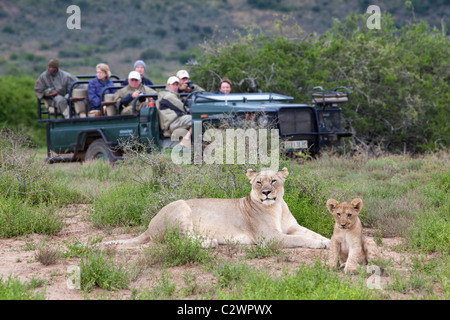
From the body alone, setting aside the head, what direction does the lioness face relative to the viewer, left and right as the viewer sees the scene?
facing to the right of the viewer

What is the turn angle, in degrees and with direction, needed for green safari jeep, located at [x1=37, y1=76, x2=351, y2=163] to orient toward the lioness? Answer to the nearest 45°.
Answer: approximately 45° to its right

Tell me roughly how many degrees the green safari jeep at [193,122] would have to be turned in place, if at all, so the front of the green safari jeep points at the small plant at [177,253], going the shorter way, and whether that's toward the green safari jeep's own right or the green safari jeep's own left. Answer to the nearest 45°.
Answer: approximately 45° to the green safari jeep's own right

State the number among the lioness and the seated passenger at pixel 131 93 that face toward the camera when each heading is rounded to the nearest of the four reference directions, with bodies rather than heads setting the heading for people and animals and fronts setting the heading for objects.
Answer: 1

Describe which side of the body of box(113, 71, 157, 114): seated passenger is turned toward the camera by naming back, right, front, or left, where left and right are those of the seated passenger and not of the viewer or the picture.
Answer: front

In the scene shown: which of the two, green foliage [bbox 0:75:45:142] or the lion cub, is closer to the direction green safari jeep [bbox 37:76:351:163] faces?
the lion cub

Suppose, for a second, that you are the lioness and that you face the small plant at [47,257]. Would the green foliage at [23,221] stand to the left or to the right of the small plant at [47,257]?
right

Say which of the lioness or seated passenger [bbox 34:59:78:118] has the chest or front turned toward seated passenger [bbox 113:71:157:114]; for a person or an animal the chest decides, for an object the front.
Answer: seated passenger [bbox 34:59:78:118]

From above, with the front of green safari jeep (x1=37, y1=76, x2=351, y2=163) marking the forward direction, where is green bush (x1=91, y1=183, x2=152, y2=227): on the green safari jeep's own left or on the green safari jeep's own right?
on the green safari jeep's own right

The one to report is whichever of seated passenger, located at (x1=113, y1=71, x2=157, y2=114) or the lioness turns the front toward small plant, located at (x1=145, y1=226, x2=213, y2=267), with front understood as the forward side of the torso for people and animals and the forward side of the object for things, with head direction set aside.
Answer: the seated passenger

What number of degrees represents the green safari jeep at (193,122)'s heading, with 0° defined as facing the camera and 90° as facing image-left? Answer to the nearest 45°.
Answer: approximately 315°
